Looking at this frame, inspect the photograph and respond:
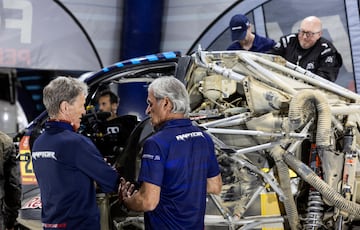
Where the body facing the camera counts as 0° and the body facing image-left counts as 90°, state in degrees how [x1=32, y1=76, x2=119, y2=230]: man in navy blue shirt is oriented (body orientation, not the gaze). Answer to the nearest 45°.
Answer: approximately 225°

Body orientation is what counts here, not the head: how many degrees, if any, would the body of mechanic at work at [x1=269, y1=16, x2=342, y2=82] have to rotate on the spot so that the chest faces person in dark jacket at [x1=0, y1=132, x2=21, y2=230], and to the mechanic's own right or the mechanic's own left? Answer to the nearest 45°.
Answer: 0° — they already face them

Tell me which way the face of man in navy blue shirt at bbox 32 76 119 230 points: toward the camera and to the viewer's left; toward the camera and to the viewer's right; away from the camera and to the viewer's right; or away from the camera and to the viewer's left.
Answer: away from the camera and to the viewer's right

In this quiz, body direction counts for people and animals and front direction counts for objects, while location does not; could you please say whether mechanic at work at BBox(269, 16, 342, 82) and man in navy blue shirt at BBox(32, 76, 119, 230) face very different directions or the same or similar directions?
very different directions

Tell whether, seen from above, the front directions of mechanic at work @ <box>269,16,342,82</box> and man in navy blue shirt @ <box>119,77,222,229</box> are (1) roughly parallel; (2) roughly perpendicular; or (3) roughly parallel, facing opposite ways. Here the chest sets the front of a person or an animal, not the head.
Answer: roughly perpendicular

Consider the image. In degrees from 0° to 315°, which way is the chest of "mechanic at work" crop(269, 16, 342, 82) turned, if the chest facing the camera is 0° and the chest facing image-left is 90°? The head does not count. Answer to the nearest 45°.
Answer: approximately 45°

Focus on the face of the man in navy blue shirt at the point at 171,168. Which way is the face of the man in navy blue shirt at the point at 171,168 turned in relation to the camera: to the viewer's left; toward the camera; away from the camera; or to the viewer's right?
to the viewer's left

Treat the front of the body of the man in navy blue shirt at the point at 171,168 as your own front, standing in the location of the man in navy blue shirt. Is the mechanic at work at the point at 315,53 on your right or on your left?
on your right

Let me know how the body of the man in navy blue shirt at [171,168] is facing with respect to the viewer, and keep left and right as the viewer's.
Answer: facing away from the viewer and to the left of the viewer

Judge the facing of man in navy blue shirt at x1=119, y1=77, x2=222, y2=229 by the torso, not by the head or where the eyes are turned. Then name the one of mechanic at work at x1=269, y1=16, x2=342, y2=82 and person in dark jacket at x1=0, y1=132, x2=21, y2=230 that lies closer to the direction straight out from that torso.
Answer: the person in dark jacket
